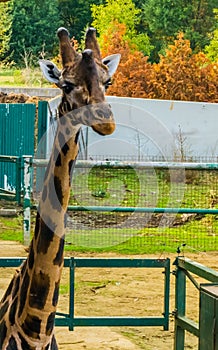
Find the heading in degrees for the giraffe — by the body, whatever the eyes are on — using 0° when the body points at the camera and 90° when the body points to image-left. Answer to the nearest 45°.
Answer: approximately 315°

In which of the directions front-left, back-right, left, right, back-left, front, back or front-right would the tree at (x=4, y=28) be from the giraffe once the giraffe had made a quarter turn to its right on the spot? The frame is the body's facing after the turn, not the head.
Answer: back-right

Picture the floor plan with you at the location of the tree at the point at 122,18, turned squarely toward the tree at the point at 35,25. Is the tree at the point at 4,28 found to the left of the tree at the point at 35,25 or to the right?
left

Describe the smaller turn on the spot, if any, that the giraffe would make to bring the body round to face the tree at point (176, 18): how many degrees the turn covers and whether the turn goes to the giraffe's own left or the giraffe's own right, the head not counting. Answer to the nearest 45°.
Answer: approximately 135° to the giraffe's own left

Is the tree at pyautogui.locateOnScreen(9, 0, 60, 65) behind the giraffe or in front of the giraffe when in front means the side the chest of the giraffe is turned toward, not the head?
behind

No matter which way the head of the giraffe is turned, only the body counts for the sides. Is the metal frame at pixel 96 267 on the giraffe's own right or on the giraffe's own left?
on the giraffe's own left

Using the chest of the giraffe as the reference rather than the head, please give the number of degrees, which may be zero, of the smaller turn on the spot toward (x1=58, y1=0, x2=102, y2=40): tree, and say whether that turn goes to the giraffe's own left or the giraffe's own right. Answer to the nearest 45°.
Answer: approximately 135° to the giraffe's own left

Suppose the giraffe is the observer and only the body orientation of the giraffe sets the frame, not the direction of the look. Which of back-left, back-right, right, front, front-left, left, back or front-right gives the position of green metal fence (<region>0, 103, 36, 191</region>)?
back-left

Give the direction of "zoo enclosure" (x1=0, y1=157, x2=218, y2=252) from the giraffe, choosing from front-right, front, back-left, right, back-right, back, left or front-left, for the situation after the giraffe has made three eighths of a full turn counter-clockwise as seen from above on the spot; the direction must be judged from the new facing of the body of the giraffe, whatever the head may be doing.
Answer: front
